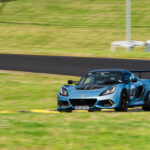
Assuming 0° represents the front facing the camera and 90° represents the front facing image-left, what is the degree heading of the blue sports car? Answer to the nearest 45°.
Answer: approximately 45°
